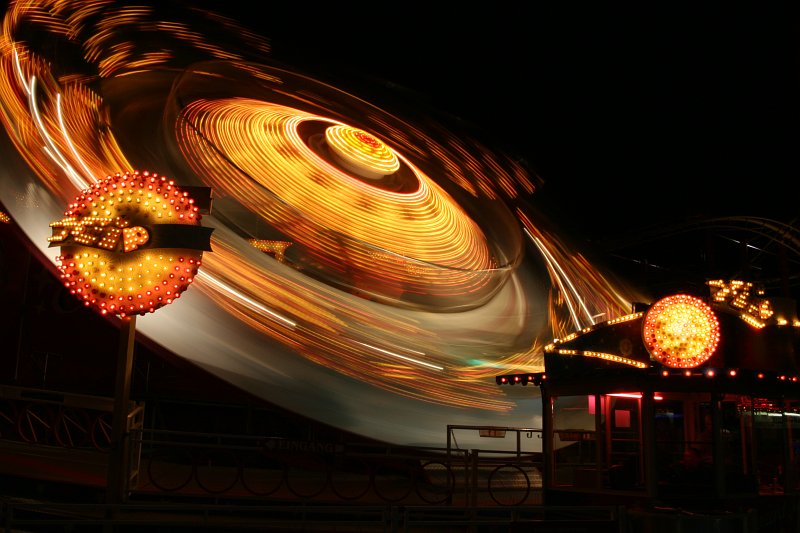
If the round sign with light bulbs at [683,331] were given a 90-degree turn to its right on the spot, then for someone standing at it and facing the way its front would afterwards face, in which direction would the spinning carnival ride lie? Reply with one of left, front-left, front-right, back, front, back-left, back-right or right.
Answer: front-right

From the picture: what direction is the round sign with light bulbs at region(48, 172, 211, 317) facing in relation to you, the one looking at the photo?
facing the viewer

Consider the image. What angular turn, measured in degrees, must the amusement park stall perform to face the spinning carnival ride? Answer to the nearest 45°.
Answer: approximately 135° to its right

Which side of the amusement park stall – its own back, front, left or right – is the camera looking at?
front

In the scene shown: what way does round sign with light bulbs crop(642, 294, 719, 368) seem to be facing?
toward the camera

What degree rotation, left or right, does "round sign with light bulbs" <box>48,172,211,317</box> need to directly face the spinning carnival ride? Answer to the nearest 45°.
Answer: approximately 135° to its left

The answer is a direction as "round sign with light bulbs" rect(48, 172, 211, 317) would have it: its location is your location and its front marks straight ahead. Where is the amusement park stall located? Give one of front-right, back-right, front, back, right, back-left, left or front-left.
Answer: left

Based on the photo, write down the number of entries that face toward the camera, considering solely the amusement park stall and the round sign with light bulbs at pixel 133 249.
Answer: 2

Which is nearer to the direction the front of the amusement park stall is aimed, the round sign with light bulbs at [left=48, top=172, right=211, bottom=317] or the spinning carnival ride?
the round sign with light bulbs
